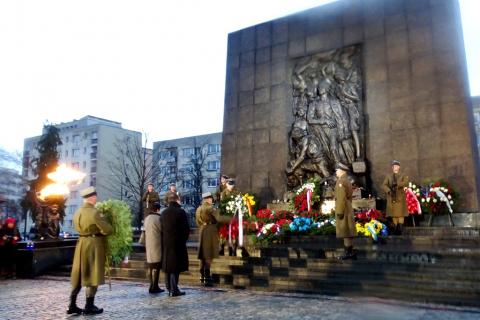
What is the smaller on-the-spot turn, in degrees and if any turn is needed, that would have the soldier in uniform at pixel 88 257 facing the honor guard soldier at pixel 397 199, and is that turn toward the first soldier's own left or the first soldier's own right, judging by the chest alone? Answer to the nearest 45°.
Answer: approximately 45° to the first soldier's own right

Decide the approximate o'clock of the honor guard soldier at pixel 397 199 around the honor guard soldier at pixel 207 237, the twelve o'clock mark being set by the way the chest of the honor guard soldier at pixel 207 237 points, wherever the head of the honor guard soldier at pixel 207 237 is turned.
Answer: the honor guard soldier at pixel 397 199 is roughly at 1 o'clock from the honor guard soldier at pixel 207 237.

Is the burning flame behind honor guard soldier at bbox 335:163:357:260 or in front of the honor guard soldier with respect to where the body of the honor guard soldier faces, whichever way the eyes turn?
in front

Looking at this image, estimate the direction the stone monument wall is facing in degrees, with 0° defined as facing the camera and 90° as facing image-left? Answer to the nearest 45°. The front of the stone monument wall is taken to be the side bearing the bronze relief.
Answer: approximately 45°

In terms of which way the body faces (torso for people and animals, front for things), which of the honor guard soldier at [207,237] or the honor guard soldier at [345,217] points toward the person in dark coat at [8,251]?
the honor guard soldier at [345,217]

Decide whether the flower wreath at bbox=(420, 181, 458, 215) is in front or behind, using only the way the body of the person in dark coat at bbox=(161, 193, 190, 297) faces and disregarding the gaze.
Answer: in front

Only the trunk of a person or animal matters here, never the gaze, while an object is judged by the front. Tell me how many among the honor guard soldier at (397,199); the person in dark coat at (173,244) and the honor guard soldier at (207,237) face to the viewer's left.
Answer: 0

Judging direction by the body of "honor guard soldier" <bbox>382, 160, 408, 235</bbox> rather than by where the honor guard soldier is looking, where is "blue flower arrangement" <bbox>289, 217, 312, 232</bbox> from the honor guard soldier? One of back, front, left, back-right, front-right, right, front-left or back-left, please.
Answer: right

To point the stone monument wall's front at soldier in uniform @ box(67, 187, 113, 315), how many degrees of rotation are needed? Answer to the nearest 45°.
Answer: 0° — it already faces them

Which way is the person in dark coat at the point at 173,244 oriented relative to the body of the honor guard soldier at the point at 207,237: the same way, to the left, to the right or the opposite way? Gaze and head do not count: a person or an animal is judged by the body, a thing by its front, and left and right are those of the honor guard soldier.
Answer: the same way

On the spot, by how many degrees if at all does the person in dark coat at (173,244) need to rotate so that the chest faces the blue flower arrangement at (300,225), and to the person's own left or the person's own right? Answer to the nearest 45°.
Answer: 0° — they already face it

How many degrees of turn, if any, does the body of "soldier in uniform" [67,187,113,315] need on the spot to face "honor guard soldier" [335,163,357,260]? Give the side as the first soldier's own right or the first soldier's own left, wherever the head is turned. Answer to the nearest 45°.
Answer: approximately 45° to the first soldier's own right
